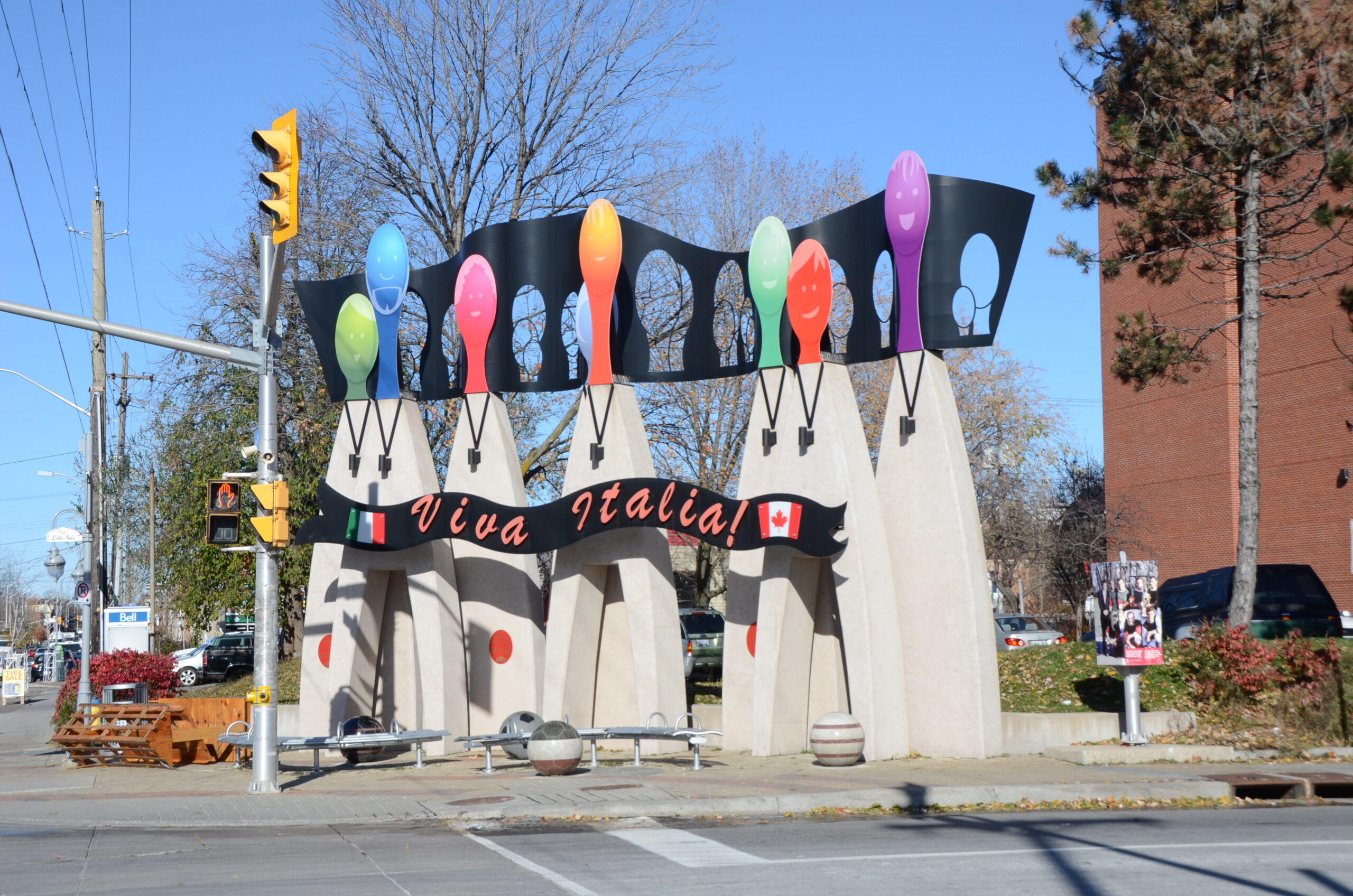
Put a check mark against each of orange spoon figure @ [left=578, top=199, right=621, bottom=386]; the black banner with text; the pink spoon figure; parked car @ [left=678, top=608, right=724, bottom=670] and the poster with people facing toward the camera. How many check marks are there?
4

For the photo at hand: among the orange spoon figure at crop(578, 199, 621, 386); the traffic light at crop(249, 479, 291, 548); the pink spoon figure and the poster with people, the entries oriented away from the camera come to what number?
0

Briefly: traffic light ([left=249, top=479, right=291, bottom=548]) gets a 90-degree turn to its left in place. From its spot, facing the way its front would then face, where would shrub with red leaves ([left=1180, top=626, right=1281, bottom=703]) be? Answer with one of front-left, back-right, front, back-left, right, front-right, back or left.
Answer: left

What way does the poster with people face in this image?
toward the camera

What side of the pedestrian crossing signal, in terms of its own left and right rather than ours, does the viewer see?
front

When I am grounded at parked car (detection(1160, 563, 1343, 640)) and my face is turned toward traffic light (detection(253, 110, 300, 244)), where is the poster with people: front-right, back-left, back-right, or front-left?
front-left

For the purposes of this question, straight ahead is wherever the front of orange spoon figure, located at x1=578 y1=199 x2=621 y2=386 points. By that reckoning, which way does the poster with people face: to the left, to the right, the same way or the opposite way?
the same way

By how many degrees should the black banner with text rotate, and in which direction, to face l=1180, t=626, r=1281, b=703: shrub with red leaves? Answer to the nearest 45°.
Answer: approximately 90° to its left

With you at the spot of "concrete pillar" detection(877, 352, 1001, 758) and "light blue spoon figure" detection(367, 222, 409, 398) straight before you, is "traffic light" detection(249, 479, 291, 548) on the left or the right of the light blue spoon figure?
left

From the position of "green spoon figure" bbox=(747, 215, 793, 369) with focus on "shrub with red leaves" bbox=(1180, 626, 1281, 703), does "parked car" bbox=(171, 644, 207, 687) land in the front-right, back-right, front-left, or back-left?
back-left

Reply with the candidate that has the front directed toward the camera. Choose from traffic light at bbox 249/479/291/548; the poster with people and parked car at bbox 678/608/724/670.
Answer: the poster with people

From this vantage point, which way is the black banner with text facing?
toward the camera

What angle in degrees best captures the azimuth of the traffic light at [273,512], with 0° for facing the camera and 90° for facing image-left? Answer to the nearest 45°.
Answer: approximately 90°

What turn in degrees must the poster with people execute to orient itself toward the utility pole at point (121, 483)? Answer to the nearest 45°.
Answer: approximately 135° to its right

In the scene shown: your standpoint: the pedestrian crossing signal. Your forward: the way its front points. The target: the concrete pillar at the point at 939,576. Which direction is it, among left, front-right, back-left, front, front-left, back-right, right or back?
left
